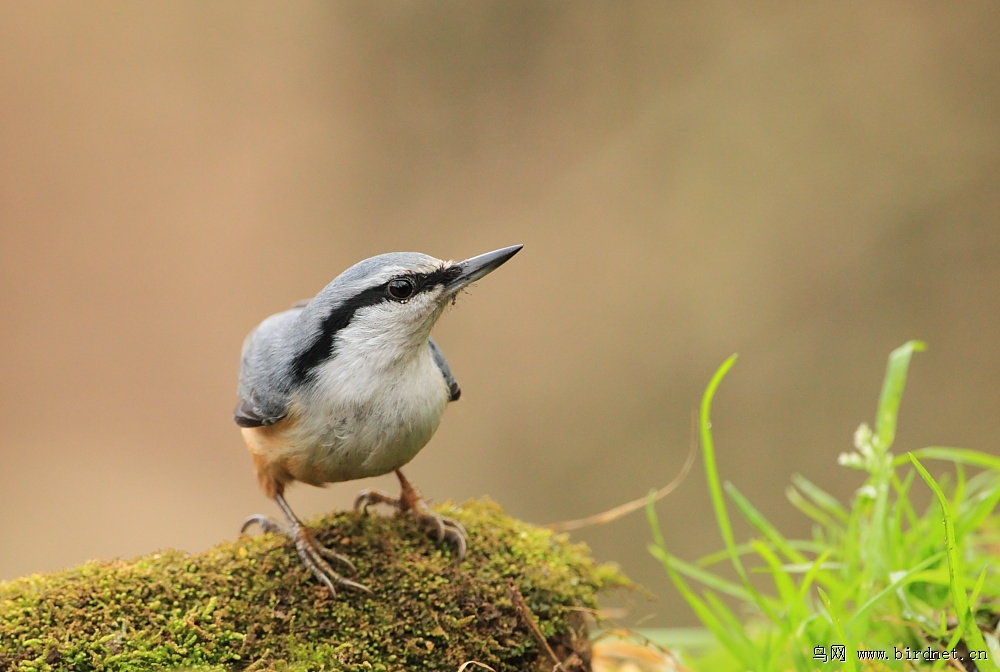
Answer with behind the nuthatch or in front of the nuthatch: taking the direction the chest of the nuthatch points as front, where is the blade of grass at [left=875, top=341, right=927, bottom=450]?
in front

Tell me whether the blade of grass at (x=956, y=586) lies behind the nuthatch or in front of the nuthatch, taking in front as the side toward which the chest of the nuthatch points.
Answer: in front

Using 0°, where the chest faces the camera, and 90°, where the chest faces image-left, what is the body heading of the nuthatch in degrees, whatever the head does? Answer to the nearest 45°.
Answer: approximately 315°
